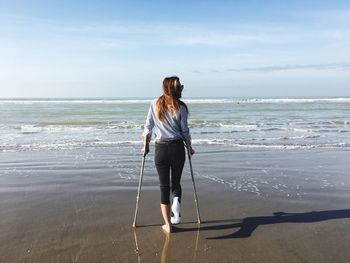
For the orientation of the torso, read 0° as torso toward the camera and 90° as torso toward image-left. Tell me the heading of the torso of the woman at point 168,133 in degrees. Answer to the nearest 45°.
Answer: approximately 180°
